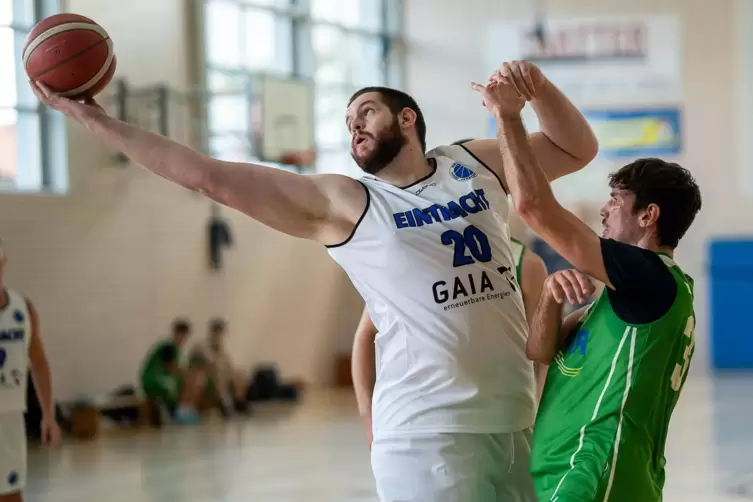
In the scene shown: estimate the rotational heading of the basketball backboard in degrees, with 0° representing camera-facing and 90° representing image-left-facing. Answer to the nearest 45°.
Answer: approximately 315°

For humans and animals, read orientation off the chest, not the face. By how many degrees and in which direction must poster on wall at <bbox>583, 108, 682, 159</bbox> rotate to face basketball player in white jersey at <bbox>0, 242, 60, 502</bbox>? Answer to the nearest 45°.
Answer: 0° — it already faces them

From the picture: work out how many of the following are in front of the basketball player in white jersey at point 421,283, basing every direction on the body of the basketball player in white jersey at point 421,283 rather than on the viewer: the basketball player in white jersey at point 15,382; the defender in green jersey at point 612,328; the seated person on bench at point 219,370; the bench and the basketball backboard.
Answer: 1

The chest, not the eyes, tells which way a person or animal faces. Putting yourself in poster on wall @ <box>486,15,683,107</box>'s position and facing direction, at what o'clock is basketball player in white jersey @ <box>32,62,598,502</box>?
The basketball player in white jersey is roughly at 12 o'clock from the poster on wall.

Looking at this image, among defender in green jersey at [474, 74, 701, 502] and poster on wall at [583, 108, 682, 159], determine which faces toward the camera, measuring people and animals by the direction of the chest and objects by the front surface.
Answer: the poster on wall

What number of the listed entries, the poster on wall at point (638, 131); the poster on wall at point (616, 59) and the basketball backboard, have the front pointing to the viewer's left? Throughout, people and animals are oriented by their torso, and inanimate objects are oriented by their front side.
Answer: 0

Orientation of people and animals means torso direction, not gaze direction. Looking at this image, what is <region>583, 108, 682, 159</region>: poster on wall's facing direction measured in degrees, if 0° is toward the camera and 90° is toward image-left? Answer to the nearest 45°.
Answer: approximately 0°

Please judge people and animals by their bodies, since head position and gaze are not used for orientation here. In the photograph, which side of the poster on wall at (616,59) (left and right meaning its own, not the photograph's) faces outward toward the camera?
front

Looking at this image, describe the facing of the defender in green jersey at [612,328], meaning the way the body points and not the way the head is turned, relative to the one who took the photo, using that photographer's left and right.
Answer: facing to the left of the viewer

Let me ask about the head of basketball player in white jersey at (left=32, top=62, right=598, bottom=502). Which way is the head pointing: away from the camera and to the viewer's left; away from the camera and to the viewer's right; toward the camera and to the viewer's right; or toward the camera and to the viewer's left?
toward the camera and to the viewer's left

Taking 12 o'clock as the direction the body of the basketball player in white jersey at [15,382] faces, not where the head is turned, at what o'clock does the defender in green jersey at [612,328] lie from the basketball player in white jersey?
The defender in green jersey is roughly at 11 o'clock from the basketball player in white jersey.

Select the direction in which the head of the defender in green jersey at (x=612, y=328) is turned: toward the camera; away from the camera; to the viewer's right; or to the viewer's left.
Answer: to the viewer's left

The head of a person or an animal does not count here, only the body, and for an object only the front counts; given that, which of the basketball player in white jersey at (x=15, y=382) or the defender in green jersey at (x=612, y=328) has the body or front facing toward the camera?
the basketball player in white jersey

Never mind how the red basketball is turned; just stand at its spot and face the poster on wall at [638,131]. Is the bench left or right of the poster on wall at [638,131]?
left

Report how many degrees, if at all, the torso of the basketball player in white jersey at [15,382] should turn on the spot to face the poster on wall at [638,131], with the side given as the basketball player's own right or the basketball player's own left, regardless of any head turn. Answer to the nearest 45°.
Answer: approximately 135° to the basketball player's own left

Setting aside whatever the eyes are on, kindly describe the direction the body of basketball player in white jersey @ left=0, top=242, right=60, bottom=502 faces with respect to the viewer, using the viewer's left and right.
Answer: facing the viewer

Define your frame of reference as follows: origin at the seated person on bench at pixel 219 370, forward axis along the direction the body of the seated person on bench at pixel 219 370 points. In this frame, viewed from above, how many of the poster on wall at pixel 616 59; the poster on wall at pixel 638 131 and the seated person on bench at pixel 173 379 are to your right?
1

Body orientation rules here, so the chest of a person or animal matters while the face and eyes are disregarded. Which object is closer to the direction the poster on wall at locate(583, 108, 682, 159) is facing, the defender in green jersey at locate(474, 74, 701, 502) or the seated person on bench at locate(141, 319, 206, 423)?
the defender in green jersey
